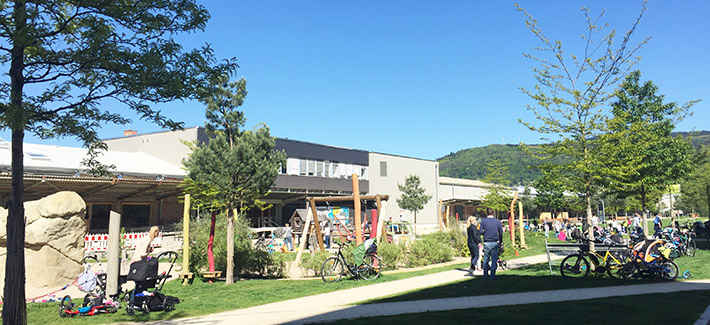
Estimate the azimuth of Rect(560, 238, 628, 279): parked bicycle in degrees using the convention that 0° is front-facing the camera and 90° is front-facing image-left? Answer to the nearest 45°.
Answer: approximately 90°

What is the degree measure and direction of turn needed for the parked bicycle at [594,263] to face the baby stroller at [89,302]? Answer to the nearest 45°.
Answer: approximately 45° to its left

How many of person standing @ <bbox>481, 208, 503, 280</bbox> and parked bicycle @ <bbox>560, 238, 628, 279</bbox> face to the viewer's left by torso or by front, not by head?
1

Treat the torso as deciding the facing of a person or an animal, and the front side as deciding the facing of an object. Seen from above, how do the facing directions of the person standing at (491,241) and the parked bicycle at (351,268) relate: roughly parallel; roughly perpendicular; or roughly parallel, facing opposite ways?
roughly perpendicular

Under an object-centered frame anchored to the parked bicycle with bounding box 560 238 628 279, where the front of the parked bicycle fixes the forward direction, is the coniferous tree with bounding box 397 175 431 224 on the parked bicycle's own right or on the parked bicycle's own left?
on the parked bicycle's own right
